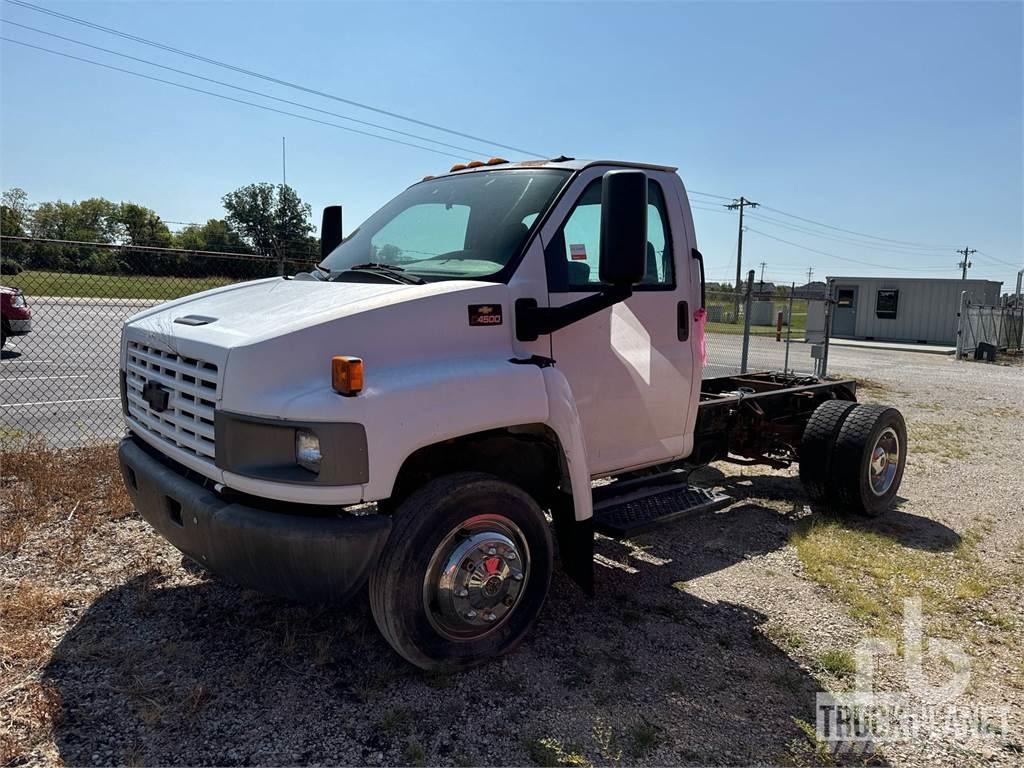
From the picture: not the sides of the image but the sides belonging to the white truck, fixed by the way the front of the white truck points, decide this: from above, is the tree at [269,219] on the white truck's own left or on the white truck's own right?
on the white truck's own right

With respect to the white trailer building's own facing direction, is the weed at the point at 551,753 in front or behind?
in front

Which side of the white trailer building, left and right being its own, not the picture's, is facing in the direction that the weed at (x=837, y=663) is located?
front

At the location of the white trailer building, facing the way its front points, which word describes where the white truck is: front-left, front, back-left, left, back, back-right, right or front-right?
front

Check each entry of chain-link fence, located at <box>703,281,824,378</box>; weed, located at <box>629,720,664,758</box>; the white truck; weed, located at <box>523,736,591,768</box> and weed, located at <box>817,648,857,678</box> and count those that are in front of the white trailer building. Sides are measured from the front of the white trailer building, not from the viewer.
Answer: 5

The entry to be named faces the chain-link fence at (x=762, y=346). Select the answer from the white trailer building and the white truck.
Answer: the white trailer building

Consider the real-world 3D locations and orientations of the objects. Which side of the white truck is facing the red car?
right

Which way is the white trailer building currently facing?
toward the camera

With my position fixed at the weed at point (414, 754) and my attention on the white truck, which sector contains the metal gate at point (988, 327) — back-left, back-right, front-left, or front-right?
front-right

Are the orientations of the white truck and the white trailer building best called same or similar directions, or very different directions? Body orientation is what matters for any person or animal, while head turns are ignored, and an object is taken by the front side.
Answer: same or similar directions

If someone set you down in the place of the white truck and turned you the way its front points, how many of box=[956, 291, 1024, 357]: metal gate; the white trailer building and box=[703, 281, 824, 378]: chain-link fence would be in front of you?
0

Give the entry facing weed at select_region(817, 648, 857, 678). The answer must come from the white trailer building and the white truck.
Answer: the white trailer building

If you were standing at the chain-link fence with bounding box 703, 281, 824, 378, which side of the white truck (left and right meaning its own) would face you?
back

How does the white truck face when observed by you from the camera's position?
facing the viewer and to the left of the viewer

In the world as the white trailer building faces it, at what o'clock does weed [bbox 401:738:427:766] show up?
The weed is roughly at 12 o'clock from the white trailer building.

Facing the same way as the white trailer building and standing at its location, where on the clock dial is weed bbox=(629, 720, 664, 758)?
The weed is roughly at 12 o'clock from the white trailer building.
